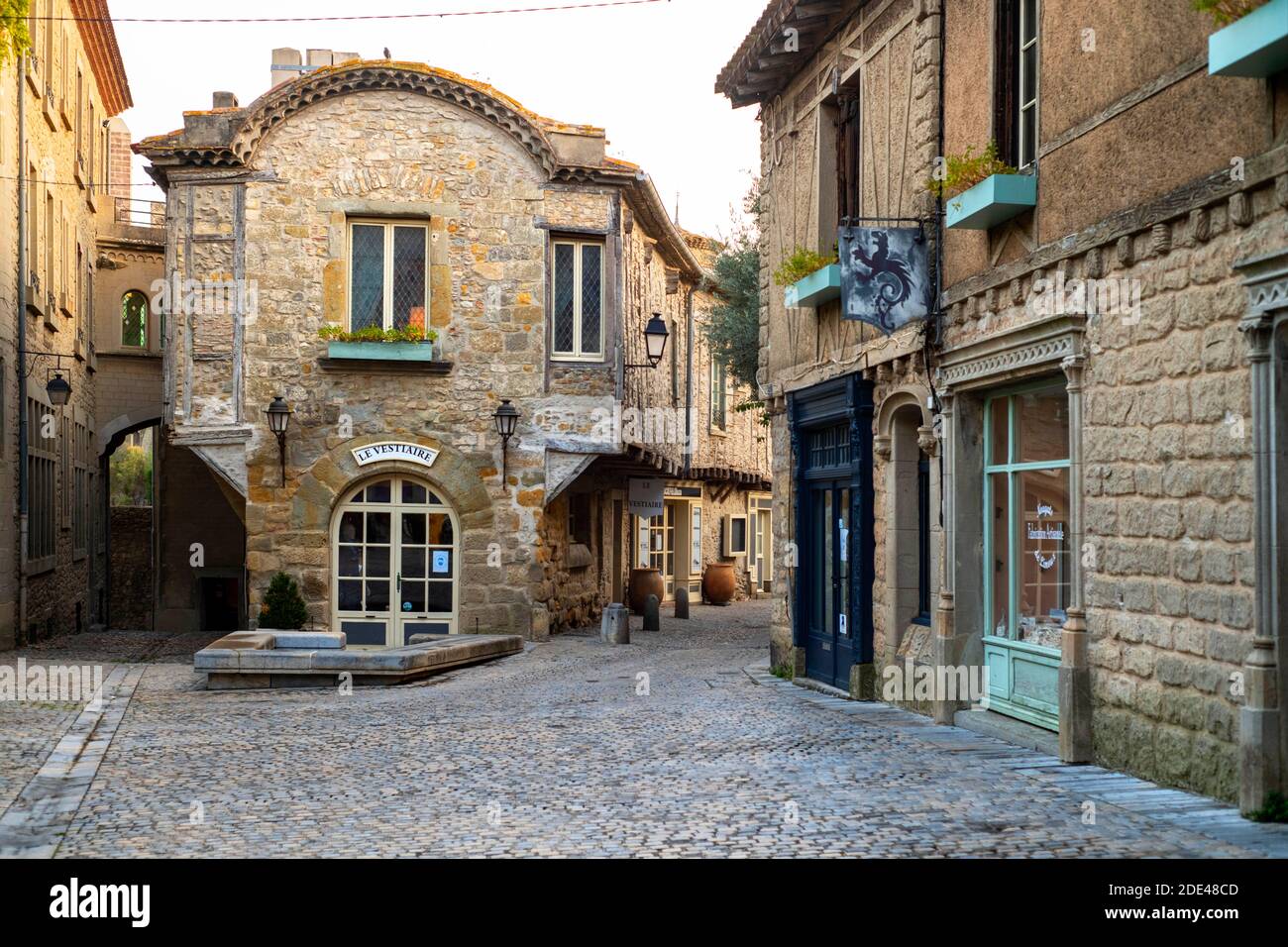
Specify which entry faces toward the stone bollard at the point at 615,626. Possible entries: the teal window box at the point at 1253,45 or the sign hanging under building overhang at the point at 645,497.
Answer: the sign hanging under building overhang

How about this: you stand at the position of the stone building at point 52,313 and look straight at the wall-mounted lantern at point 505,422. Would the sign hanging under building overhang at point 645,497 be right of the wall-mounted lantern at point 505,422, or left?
left

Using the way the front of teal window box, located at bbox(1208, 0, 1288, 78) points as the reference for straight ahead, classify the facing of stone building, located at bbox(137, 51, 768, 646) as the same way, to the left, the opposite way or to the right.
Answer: to the left

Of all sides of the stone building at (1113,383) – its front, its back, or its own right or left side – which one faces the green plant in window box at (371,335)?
right

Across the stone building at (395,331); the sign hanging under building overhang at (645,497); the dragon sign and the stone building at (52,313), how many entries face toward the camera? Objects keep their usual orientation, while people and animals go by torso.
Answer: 3

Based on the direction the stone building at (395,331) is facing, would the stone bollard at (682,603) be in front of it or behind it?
behind

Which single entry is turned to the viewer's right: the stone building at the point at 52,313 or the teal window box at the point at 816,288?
the stone building

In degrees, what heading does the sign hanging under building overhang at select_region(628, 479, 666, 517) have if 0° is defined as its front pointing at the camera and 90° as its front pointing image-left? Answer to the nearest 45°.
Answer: approximately 0°

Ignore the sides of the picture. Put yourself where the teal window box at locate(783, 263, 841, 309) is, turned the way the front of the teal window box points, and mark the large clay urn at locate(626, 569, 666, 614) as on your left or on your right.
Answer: on your right
